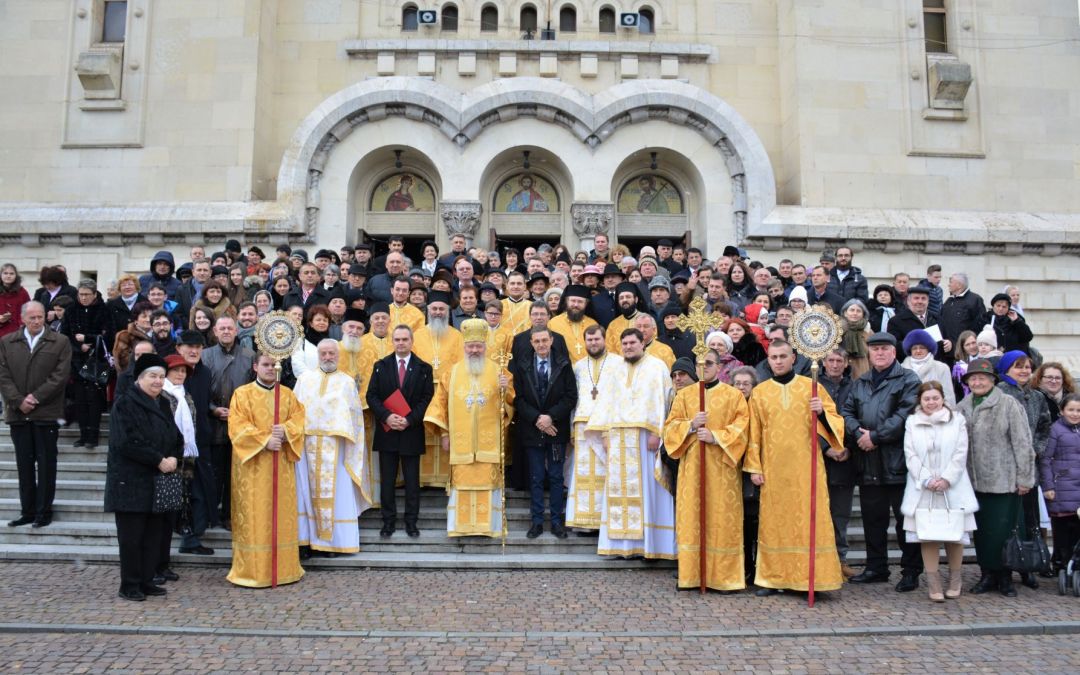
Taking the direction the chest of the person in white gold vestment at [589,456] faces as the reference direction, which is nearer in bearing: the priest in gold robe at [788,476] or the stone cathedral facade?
the priest in gold robe

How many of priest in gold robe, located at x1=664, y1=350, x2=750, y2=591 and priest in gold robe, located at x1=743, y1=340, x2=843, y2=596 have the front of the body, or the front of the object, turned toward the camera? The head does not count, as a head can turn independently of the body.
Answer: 2

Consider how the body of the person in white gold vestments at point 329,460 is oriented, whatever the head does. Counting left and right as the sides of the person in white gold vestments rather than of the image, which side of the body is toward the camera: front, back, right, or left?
front

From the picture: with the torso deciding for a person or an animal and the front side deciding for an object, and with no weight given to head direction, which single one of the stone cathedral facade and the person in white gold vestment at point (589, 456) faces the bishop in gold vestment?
the stone cathedral facade

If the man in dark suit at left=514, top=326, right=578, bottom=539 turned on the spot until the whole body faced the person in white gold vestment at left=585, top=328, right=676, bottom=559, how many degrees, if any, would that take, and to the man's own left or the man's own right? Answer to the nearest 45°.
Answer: approximately 90° to the man's own left

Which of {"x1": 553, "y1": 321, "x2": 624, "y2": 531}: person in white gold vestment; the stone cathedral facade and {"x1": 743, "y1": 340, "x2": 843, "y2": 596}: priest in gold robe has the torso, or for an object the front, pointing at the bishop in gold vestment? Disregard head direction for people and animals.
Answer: the stone cathedral facade

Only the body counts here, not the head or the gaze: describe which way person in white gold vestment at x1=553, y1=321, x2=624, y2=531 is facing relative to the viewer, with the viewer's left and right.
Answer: facing the viewer

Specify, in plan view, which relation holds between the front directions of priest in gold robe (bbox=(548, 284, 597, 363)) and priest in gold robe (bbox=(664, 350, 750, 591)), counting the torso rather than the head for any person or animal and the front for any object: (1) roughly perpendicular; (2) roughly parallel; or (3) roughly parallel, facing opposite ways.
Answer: roughly parallel

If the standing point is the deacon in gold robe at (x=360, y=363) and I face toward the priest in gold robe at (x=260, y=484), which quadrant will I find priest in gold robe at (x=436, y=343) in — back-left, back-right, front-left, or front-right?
back-left

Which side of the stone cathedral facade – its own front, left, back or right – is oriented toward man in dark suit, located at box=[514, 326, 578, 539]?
front

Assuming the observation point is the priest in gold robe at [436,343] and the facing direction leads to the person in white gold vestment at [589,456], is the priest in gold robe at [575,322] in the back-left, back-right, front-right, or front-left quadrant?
front-left

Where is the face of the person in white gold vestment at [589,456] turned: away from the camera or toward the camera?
toward the camera

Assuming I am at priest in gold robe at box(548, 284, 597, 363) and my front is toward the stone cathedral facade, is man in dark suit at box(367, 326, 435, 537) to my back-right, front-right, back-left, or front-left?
back-left

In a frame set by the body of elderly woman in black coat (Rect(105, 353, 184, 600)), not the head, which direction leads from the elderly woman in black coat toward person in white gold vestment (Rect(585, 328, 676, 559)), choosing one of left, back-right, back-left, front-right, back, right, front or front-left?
front-left

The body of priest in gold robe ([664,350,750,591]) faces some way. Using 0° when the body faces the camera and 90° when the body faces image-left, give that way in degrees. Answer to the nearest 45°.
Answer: approximately 0°

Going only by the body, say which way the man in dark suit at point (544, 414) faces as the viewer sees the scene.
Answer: toward the camera

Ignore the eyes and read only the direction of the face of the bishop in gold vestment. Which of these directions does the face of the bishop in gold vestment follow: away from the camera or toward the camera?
toward the camera

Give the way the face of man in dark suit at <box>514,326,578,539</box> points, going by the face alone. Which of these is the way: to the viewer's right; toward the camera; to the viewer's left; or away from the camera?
toward the camera

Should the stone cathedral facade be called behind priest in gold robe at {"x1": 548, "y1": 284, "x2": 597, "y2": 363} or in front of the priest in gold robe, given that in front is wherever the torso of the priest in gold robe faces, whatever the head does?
behind

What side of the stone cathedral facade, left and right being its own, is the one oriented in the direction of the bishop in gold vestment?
front

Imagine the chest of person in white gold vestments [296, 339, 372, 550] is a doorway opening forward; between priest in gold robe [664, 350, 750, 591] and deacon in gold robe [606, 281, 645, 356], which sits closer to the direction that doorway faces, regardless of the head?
the priest in gold robe
